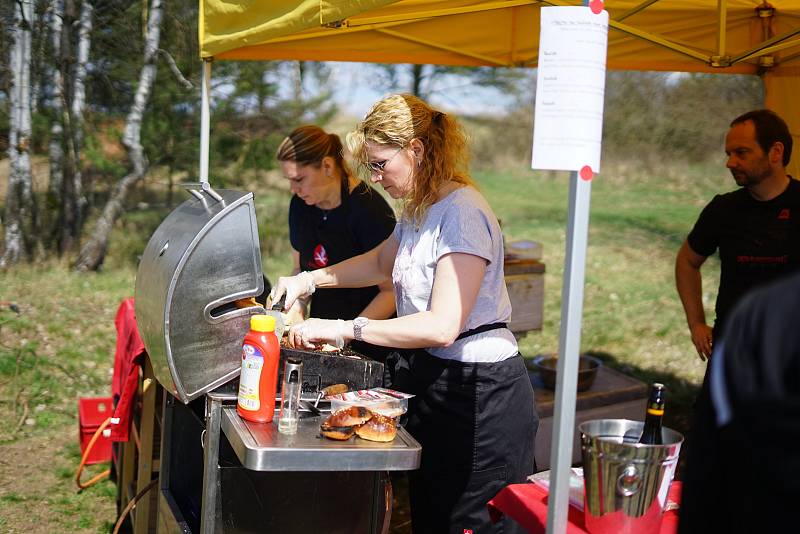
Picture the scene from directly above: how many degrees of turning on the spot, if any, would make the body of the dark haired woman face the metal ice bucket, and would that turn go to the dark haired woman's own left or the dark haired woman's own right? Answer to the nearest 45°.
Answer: approximately 45° to the dark haired woman's own left

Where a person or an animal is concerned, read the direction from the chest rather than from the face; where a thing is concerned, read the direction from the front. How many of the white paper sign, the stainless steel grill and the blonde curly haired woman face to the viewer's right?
1

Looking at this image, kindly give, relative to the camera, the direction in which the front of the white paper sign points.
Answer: facing the viewer

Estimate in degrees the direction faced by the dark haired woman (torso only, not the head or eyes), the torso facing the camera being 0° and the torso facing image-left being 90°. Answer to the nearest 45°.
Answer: approximately 45°

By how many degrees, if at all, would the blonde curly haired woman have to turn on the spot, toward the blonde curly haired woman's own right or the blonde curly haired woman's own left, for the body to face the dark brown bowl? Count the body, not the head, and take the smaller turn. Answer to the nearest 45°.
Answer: approximately 90° to the blonde curly haired woman's own right

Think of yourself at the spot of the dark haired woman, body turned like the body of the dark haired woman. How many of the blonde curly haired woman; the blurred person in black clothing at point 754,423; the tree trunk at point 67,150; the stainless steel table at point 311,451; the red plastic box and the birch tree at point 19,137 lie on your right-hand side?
3

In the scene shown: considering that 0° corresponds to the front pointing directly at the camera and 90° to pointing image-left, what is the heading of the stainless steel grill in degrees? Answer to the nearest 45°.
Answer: approximately 270°

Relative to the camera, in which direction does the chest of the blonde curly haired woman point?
to the viewer's left

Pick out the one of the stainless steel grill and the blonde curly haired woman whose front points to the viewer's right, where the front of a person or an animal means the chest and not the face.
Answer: the stainless steel grill

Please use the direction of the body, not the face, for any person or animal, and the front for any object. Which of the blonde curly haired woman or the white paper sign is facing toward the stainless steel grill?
the blonde curly haired woman

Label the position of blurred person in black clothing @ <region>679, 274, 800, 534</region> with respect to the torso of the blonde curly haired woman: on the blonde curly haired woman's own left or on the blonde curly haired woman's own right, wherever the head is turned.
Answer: on the blonde curly haired woman's own left

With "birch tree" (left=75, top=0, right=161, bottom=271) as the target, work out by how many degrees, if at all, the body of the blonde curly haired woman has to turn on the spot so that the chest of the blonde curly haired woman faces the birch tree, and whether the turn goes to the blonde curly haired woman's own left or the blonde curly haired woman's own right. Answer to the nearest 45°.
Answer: approximately 45° to the blonde curly haired woman's own right

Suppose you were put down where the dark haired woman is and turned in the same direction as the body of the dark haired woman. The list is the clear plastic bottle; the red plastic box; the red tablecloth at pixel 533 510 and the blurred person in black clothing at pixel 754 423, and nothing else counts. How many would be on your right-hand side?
1

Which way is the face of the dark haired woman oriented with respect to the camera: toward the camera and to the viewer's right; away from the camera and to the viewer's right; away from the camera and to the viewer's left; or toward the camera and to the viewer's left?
toward the camera and to the viewer's left
